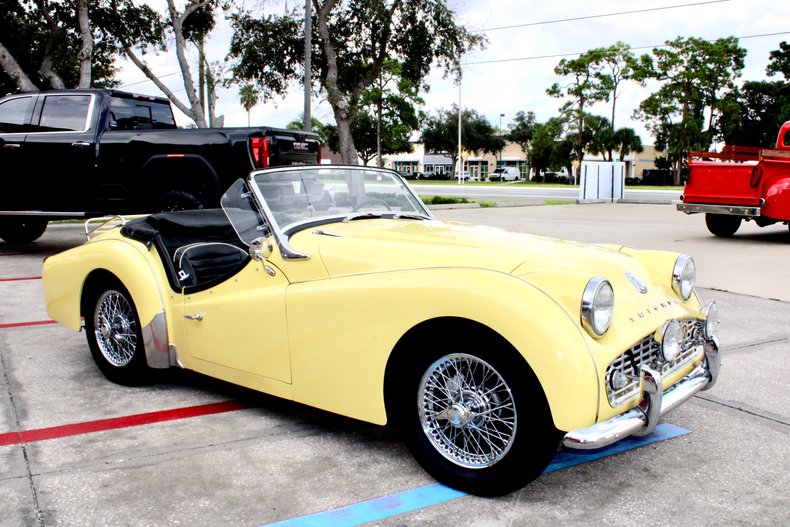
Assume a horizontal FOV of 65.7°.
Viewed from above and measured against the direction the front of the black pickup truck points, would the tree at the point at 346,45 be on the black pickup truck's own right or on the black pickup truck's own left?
on the black pickup truck's own right

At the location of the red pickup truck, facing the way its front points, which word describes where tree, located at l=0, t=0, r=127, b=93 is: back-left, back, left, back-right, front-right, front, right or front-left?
back-left

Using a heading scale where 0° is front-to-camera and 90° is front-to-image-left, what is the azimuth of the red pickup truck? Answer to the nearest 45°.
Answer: approximately 225°

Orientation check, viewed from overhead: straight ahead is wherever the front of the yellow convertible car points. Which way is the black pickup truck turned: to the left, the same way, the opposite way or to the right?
the opposite way

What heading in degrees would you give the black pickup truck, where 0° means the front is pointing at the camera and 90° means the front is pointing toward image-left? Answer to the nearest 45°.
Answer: approximately 135°

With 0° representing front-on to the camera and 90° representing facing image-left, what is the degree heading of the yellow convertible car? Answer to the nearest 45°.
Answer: approximately 315°

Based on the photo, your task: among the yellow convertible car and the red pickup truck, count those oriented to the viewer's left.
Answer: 0

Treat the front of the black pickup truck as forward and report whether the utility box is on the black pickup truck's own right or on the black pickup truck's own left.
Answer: on the black pickup truck's own right

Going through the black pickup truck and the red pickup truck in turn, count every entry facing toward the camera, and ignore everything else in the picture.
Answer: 0

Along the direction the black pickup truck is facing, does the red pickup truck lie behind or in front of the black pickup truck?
behind

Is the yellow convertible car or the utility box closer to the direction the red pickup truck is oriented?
the utility box

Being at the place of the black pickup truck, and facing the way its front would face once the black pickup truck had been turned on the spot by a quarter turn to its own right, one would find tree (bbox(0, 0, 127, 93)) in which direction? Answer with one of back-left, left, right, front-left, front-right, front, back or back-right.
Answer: front-left

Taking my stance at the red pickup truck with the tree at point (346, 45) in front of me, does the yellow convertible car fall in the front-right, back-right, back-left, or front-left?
back-left
